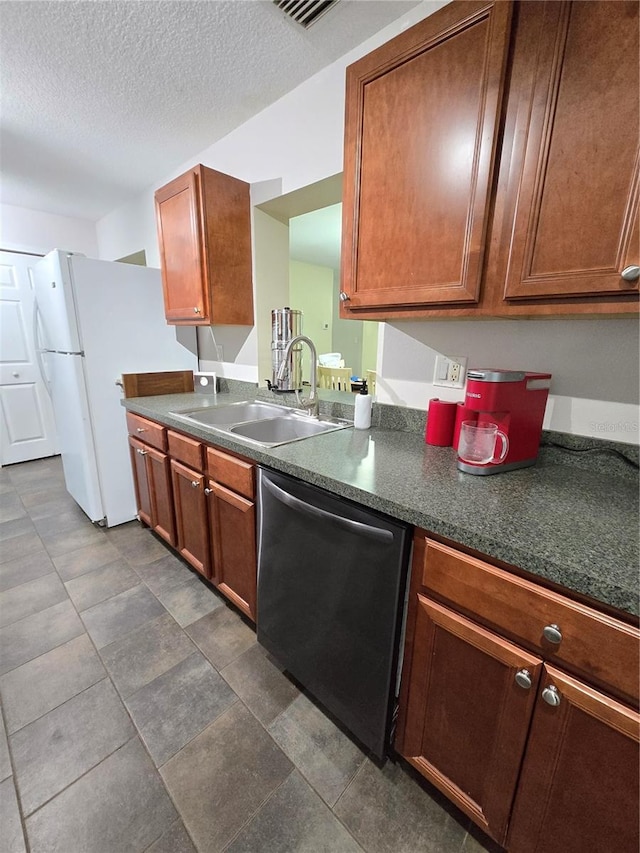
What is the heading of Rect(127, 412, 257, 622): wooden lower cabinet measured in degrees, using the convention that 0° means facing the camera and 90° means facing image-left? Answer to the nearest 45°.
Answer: approximately 45°

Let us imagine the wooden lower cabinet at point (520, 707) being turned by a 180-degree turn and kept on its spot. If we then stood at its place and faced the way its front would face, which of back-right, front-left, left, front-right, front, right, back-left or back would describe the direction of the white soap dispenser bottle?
left

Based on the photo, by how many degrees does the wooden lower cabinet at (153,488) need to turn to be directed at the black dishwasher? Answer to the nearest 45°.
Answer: approximately 45° to its left

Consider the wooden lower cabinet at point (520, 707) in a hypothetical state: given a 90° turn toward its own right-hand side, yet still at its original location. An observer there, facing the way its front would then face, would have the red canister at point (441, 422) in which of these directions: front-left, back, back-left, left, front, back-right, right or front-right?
front

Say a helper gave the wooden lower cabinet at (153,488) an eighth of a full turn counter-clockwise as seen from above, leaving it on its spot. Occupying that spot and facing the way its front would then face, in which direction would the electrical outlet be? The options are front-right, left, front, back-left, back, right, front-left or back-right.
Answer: front-left

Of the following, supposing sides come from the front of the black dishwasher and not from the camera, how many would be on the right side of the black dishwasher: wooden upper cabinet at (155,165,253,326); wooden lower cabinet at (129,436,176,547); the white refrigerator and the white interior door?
4

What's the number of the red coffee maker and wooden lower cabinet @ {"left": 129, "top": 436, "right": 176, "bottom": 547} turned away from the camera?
0

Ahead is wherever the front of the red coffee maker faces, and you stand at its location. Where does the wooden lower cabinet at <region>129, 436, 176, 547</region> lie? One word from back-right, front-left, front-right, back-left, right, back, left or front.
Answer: front-right

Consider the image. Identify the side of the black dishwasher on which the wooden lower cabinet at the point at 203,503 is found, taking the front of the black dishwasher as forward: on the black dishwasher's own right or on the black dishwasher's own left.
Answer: on the black dishwasher's own right

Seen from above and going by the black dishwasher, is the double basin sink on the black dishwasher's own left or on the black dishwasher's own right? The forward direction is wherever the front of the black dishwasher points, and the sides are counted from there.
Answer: on the black dishwasher's own right

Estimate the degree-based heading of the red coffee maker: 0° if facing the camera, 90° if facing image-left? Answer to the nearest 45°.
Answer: approximately 45°

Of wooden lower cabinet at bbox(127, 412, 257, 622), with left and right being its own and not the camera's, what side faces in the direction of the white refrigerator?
right

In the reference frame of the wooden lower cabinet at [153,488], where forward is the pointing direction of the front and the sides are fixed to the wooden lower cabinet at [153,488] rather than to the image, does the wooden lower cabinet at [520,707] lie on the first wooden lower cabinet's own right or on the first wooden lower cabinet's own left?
on the first wooden lower cabinet's own left

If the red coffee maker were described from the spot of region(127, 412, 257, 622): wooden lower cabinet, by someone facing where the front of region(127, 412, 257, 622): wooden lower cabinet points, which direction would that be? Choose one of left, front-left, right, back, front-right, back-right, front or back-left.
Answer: left
